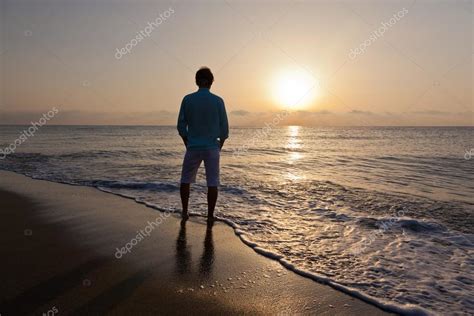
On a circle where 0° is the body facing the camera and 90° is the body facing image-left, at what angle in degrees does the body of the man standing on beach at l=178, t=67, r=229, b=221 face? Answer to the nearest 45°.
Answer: approximately 180°

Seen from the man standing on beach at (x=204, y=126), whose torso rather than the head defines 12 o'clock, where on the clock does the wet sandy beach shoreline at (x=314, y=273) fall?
The wet sandy beach shoreline is roughly at 5 o'clock from the man standing on beach.

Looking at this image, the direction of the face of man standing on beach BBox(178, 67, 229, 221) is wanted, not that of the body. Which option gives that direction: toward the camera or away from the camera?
away from the camera
